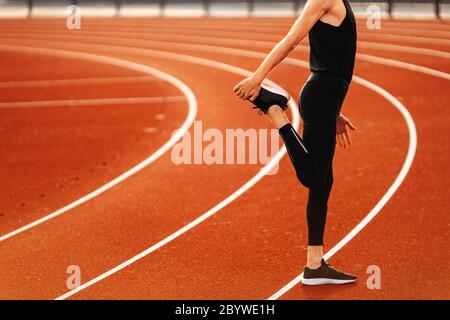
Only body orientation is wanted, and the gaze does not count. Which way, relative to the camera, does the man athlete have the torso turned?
to the viewer's right
